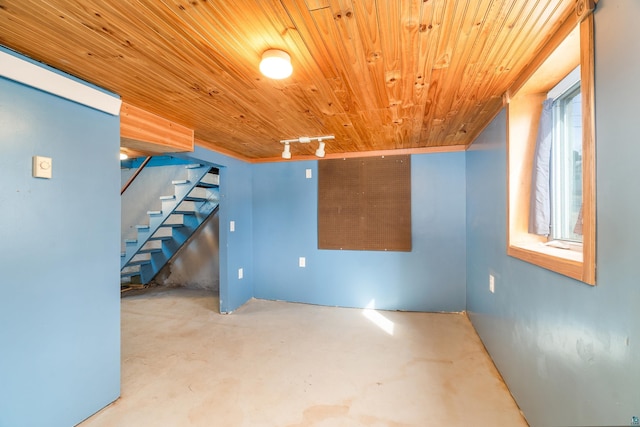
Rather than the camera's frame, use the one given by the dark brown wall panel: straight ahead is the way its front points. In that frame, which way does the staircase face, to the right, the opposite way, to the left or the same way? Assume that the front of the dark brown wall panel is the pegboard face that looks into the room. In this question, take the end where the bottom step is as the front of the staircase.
to the right

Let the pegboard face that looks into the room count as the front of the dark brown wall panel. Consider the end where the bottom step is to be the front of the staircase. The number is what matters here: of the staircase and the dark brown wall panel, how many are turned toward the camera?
1

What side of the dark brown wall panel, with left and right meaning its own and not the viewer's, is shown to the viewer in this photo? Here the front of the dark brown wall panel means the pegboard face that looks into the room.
front

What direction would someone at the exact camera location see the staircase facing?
facing away from the viewer and to the left of the viewer

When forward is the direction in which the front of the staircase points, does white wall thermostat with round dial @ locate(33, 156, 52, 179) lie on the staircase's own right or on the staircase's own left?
on the staircase's own left

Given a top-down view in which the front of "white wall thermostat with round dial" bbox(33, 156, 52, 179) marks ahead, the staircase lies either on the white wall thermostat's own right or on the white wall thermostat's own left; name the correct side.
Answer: on the white wall thermostat's own left

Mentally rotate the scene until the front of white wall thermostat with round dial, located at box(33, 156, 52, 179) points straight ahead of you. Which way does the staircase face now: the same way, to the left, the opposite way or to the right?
the opposite way

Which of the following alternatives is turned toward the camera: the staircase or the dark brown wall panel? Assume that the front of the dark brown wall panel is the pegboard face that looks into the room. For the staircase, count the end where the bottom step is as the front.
the dark brown wall panel

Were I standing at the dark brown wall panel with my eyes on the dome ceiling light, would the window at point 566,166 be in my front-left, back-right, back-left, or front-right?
front-left

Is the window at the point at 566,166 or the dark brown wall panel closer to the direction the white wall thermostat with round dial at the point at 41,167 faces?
the window

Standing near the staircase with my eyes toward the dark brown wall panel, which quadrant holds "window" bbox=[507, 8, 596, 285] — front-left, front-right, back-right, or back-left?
front-right

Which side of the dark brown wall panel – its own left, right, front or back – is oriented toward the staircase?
right

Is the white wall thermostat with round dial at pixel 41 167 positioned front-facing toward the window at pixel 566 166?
yes

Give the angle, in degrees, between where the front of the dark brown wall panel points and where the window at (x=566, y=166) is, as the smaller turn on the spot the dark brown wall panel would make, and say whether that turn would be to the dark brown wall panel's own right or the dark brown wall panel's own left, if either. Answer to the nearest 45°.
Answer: approximately 45° to the dark brown wall panel's own left
